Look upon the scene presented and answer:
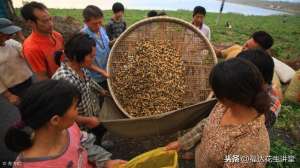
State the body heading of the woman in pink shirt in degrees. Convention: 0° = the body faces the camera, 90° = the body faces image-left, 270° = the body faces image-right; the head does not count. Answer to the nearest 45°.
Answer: approximately 225°

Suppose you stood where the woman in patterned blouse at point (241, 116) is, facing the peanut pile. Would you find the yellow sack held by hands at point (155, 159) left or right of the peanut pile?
left

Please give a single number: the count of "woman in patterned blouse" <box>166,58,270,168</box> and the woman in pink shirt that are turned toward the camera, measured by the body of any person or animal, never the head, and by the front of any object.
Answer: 0

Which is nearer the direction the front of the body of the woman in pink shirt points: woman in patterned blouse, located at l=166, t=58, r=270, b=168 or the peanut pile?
the peanut pile

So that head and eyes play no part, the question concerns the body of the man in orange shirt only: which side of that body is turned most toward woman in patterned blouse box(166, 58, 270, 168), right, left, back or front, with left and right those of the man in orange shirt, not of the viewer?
front

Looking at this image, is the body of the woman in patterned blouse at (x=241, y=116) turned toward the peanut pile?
yes

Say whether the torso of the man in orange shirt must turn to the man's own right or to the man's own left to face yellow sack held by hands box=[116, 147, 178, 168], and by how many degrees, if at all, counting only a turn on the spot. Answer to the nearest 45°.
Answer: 0° — they already face it

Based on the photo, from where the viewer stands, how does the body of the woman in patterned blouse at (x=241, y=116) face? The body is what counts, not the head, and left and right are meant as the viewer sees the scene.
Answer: facing away from the viewer and to the left of the viewer

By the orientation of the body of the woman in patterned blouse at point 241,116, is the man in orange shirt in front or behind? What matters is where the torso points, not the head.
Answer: in front

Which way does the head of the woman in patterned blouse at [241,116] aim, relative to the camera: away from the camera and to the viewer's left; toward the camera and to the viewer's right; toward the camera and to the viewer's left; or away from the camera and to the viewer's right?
away from the camera and to the viewer's left

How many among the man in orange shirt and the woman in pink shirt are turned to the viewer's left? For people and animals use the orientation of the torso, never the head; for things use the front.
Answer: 0

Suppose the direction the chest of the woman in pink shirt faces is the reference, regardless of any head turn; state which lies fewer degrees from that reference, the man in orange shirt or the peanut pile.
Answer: the peanut pile

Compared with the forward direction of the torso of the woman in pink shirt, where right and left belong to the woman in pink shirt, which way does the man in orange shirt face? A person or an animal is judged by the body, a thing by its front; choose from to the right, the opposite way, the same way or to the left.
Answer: to the right

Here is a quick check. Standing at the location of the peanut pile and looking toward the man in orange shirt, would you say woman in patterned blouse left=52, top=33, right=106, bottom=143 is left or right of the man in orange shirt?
left

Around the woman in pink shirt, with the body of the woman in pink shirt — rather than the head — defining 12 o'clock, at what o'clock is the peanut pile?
The peanut pile is roughly at 12 o'clock from the woman in pink shirt.
